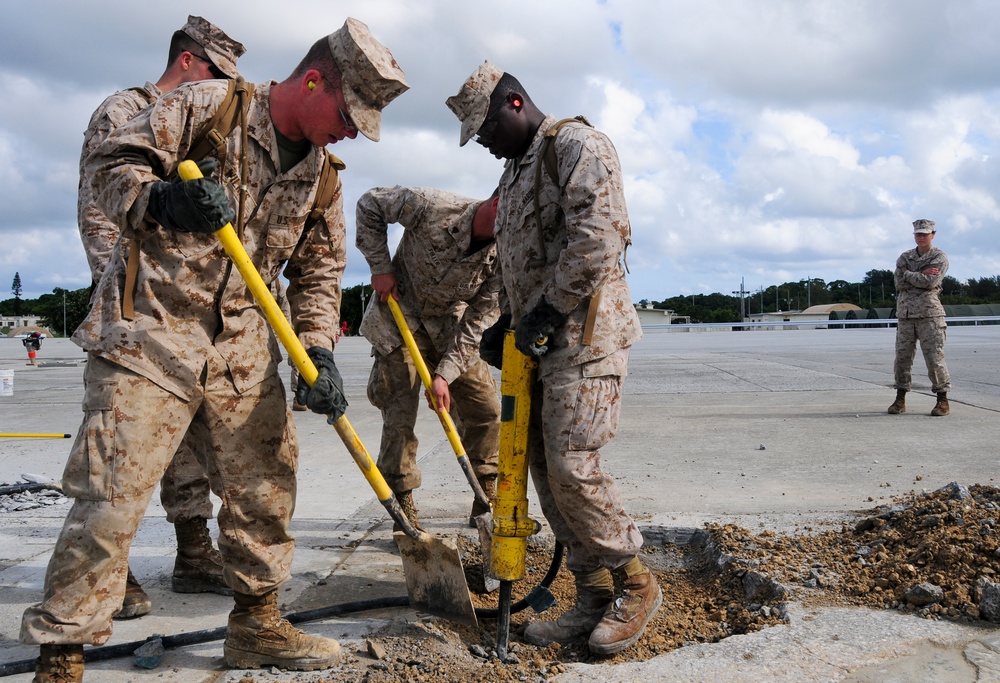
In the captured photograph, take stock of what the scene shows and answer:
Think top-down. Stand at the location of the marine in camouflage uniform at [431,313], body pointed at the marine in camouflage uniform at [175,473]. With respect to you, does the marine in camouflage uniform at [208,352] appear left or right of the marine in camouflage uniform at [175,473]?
left

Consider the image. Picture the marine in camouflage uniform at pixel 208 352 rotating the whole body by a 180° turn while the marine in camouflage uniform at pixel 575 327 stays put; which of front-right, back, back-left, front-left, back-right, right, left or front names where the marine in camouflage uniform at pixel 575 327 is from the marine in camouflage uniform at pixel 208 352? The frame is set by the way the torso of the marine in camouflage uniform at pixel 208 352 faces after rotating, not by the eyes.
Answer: back-right

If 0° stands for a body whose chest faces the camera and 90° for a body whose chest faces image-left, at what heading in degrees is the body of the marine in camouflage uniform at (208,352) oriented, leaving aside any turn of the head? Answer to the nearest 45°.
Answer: approximately 315°

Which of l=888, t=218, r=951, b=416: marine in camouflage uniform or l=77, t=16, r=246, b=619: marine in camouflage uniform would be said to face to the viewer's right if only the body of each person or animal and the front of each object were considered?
l=77, t=16, r=246, b=619: marine in camouflage uniform

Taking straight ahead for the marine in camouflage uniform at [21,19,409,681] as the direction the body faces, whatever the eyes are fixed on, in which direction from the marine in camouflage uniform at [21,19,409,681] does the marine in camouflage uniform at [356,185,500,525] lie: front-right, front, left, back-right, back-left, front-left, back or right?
left

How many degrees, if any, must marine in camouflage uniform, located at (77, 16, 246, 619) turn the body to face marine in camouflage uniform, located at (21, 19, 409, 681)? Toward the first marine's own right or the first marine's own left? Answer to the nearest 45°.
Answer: approximately 90° to the first marine's own right

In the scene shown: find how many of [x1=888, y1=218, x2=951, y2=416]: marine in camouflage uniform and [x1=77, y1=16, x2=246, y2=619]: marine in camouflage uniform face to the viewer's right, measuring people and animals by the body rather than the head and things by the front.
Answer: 1

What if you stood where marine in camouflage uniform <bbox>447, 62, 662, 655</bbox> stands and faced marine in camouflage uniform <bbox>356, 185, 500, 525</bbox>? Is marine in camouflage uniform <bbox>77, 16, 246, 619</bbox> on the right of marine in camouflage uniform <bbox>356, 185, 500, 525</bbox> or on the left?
left

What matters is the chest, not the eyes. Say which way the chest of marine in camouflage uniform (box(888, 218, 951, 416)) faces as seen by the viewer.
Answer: toward the camera

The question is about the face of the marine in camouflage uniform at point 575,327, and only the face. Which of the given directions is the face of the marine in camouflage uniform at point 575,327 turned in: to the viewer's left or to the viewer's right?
to the viewer's left

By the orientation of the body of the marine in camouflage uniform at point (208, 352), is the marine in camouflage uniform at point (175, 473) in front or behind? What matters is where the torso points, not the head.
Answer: behind

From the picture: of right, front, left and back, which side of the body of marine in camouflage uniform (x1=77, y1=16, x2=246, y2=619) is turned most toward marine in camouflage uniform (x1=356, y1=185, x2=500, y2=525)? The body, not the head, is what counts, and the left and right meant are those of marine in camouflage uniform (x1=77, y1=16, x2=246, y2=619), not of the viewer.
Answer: front

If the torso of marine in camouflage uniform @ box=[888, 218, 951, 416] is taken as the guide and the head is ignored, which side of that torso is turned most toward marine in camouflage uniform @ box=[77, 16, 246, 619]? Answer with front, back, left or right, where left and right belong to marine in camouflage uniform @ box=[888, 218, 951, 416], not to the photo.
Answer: front

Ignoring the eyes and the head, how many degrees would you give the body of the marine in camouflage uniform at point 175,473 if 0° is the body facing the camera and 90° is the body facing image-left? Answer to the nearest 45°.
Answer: approximately 270°
